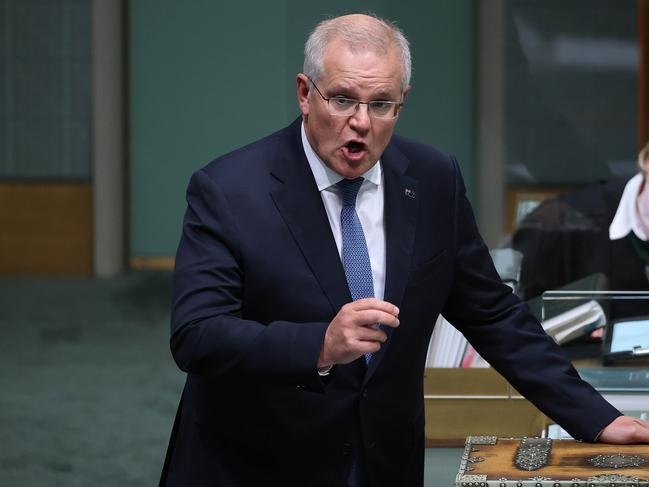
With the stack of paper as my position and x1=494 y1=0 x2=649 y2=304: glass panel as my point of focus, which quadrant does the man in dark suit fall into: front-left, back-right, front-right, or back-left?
back-left

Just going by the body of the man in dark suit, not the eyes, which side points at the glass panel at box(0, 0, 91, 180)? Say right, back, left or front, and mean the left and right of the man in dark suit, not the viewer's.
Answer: back

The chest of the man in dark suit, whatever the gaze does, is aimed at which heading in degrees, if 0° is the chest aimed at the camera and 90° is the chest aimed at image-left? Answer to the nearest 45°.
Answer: approximately 315°

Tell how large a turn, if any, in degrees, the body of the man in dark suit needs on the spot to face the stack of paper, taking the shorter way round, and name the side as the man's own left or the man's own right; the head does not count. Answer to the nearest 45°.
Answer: approximately 90° to the man's own left

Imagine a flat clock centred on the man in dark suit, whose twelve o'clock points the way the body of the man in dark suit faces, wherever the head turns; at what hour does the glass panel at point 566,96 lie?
The glass panel is roughly at 8 o'clock from the man in dark suit.
